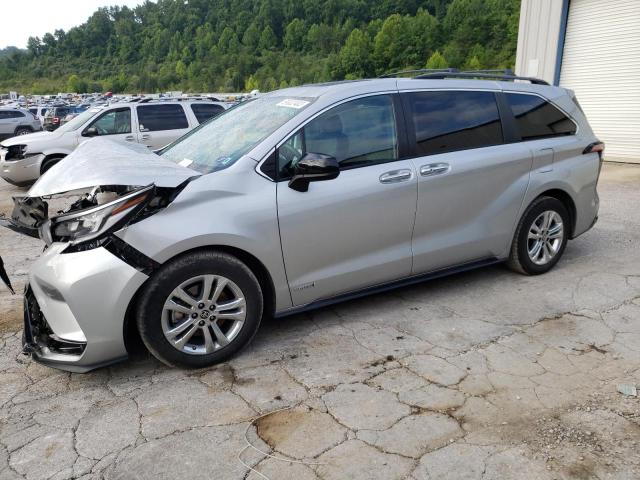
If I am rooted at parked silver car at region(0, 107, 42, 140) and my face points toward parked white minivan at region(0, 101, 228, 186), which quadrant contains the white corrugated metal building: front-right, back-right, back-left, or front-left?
front-left

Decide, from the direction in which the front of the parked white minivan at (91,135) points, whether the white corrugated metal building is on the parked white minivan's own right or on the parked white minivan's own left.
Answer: on the parked white minivan's own left

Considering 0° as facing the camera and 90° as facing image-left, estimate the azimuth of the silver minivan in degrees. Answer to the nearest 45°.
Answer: approximately 45°

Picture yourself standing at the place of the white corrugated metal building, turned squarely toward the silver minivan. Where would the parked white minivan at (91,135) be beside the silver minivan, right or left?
right

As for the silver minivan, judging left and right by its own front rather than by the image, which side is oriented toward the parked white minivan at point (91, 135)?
right

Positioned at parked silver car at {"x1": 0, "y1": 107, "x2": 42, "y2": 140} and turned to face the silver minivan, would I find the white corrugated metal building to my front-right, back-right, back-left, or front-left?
front-left

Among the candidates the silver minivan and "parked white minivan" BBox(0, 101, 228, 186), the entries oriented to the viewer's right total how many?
0

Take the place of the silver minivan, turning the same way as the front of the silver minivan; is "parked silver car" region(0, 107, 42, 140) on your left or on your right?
on your right

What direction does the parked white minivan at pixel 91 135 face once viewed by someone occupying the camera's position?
facing the viewer and to the left of the viewer

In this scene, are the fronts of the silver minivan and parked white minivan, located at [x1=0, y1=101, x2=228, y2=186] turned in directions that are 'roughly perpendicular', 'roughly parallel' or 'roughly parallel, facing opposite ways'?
roughly parallel
